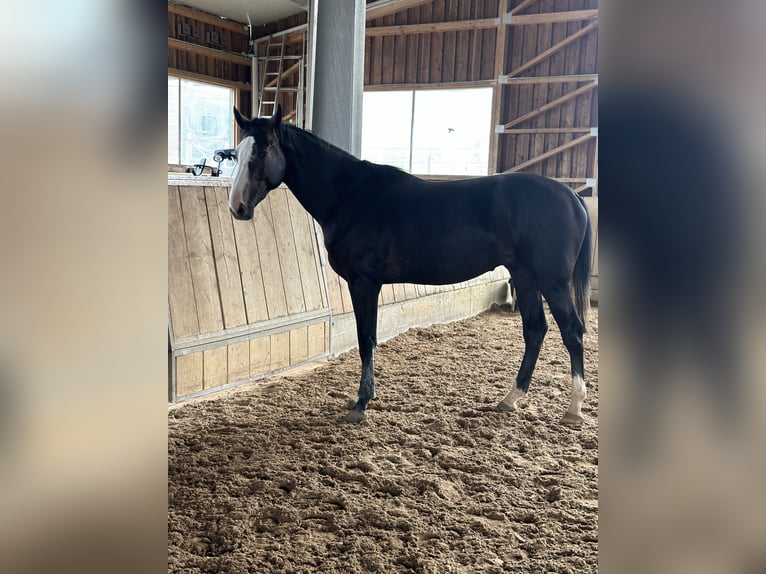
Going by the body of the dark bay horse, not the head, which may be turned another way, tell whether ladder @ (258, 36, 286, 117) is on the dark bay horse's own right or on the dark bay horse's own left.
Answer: on the dark bay horse's own right

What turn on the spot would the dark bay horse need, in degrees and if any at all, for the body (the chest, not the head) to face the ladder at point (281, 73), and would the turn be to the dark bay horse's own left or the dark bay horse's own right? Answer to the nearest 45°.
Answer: approximately 90° to the dark bay horse's own right

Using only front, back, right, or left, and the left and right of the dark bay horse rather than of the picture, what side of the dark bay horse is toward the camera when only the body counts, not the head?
left
